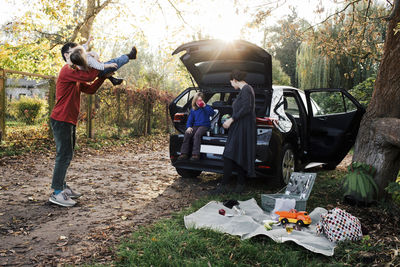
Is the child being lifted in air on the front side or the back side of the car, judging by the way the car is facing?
on the back side

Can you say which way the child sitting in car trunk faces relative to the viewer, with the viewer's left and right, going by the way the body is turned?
facing the viewer and to the left of the viewer

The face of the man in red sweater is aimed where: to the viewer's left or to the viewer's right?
to the viewer's right

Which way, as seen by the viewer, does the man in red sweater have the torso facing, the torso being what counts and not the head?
to the viewer's right

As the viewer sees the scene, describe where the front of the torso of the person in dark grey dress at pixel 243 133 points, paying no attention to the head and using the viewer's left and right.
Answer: facing to the left of the viewer

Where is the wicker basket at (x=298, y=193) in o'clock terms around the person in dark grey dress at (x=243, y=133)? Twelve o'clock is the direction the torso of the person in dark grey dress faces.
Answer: The wicker basket is roughly at 7 o'clock from the person in dark grey dress.

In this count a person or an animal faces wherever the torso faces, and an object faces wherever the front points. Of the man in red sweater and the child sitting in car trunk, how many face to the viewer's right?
1

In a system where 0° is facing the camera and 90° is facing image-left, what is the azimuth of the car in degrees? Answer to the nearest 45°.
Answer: approximately 225°

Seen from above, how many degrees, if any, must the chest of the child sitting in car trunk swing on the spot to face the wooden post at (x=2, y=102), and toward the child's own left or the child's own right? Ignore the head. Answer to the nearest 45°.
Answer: approximately 90° to the child's own right

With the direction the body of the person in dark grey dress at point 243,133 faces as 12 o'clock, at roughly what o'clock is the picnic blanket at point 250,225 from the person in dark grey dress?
The picnic blanket is roughly at 9 o'clock from the person in dark grey dress.

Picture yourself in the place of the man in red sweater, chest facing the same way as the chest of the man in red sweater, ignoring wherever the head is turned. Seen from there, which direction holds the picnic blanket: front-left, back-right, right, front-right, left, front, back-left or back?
front-right

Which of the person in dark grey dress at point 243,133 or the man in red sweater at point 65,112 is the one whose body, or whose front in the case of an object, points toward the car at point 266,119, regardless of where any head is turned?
the man in red sweater

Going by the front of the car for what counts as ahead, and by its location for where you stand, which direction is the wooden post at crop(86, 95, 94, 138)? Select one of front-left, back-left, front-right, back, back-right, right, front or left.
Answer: left

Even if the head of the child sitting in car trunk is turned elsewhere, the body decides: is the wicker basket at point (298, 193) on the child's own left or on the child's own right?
on the child's own left
